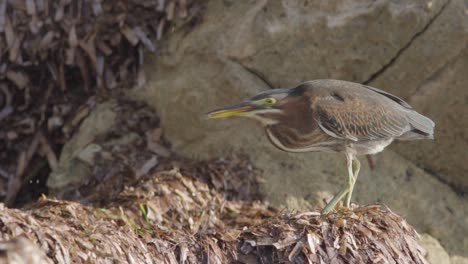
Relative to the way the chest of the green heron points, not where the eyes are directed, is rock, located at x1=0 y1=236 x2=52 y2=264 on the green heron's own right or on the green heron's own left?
on the green heron's own left

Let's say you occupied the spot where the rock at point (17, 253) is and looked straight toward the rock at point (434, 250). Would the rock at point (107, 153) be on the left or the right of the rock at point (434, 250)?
left

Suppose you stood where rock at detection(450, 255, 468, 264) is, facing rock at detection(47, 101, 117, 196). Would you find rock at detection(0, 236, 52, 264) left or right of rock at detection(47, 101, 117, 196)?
left

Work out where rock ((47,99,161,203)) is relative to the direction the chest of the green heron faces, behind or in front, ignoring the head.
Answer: in front

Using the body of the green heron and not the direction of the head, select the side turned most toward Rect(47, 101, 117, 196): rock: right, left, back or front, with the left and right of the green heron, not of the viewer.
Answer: front

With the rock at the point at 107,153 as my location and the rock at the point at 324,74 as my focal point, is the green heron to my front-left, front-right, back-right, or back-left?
front-right

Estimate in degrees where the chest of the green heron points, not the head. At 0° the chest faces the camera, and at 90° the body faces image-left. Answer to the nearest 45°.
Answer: approximately 90°
